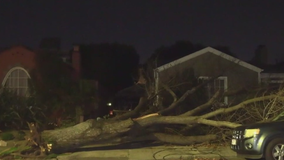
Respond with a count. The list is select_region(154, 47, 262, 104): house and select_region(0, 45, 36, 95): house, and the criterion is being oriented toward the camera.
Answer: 2

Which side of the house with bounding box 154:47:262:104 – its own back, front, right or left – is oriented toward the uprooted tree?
front

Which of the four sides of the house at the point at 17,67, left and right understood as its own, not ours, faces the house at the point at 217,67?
left

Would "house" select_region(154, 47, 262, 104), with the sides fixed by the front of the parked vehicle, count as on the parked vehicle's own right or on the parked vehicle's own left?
on the parked vehicle's own right

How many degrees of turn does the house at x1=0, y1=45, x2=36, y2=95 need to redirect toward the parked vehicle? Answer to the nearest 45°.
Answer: approximately 45° to its left

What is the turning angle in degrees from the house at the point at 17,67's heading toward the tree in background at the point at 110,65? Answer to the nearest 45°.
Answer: approximately 135° to its left

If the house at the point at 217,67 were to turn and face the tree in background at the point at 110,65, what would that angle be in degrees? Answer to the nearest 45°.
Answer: approximately 135° to its right

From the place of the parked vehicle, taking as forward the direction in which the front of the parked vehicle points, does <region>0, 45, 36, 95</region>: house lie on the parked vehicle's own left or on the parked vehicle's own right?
on the parked vehicle's own right

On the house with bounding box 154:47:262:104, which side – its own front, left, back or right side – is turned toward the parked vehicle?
front

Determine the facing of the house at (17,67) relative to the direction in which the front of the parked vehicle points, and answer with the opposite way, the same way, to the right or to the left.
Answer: to the left

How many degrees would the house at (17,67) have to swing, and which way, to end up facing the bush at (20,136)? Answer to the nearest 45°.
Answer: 0° — it already faces it

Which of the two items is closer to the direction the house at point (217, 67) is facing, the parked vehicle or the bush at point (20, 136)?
the parked vehicle

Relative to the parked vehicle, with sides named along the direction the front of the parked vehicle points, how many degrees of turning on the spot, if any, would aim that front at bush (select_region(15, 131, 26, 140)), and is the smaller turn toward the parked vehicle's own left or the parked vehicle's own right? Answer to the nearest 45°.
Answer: approximately 45° to the parked vehicle's own right
